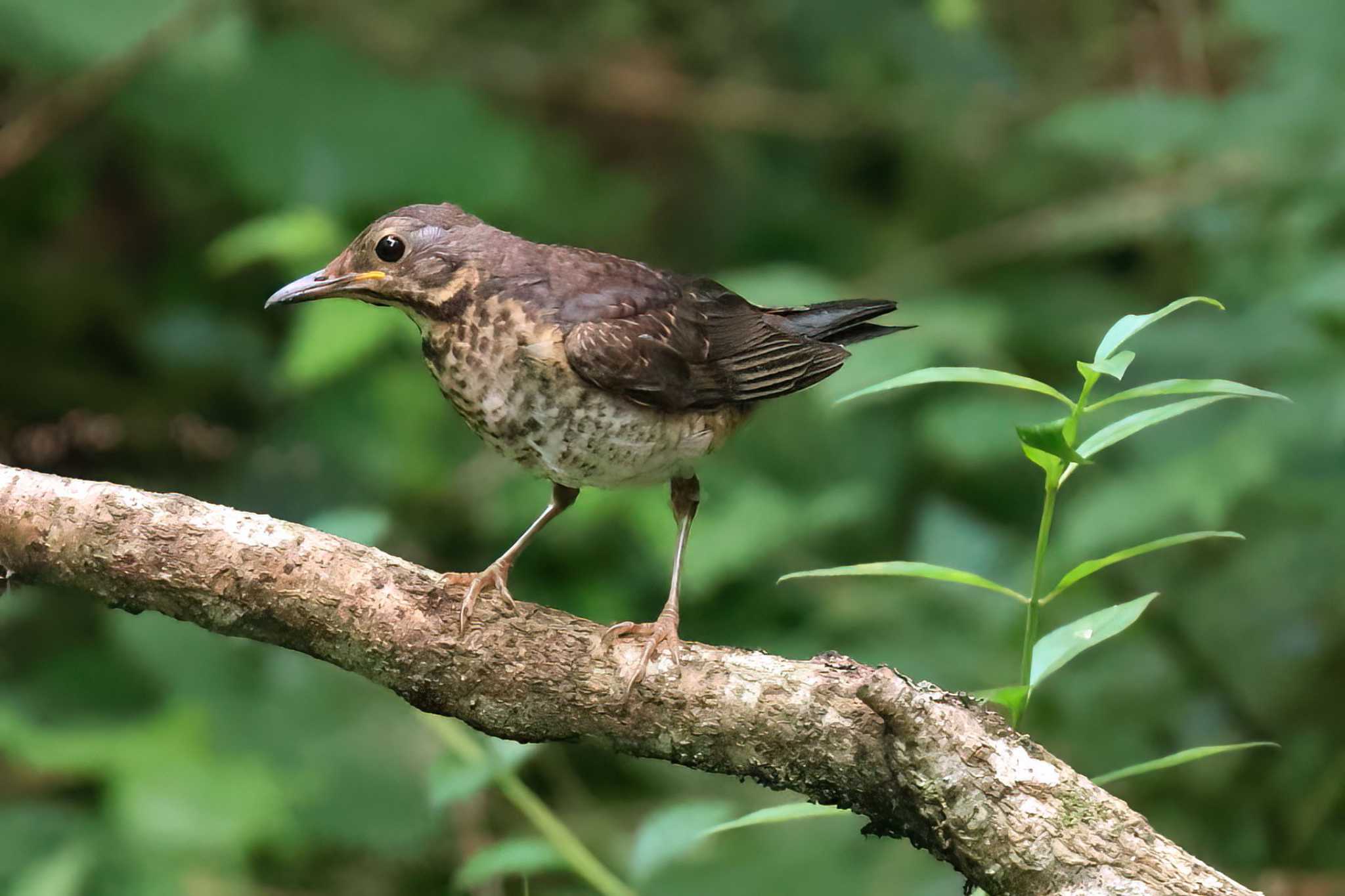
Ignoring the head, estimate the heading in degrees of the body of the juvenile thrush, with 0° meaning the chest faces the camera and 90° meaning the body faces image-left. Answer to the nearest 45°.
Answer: approximately 90°

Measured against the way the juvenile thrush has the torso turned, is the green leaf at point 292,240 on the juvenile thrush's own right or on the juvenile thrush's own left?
on the juvenile thrush's own right
